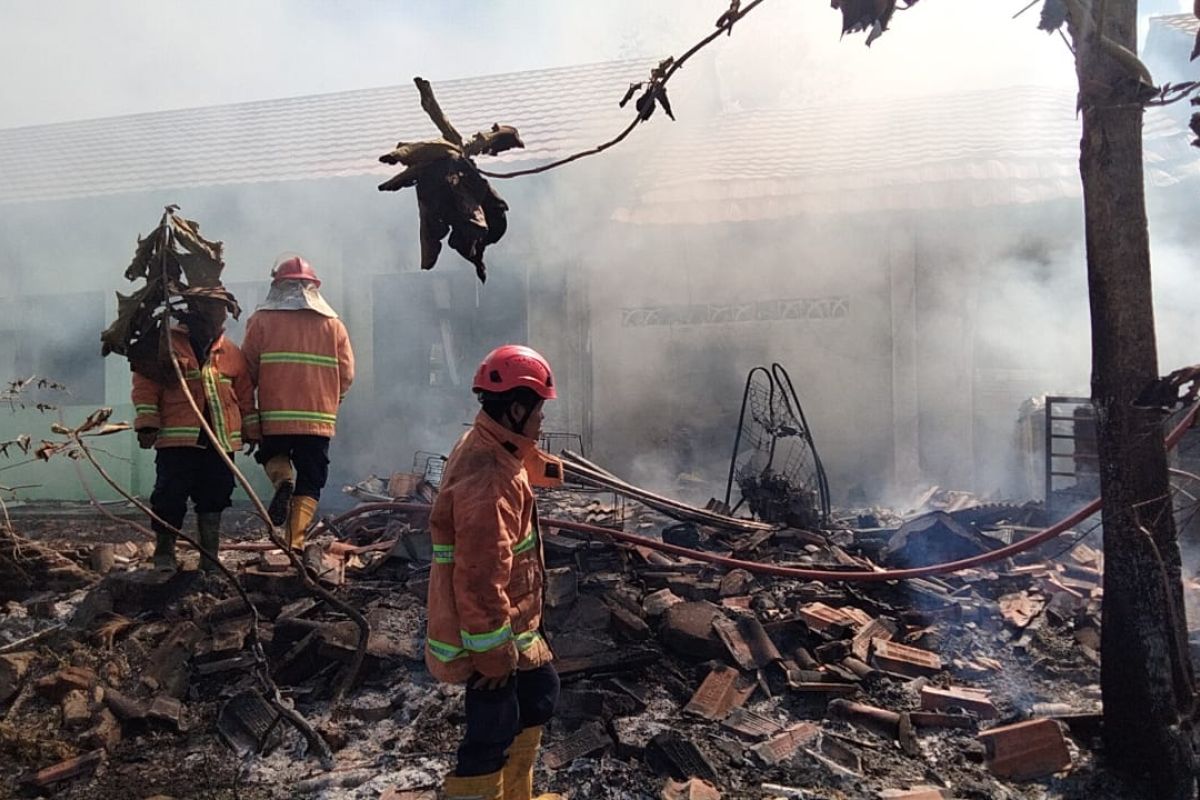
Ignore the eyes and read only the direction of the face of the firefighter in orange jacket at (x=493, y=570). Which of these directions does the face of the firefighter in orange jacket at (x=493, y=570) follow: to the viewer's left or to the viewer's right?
to the viewer's right

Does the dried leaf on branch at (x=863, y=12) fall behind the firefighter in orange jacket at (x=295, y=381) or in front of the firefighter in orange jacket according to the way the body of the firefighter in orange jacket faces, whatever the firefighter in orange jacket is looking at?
behind

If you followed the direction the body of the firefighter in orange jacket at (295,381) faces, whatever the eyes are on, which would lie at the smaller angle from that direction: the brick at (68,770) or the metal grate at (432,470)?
the metal grate

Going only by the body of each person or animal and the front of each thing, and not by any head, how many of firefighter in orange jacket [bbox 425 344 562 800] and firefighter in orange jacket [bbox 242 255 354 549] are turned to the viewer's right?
1

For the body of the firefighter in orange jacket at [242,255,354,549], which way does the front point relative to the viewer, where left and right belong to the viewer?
facing away from the viewer

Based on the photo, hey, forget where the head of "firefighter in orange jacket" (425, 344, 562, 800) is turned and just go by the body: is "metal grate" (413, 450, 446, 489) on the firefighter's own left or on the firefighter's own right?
on the firefighter's own left

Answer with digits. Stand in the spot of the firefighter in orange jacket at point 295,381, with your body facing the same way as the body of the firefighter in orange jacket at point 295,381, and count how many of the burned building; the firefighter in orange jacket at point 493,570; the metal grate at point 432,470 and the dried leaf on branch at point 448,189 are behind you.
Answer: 2

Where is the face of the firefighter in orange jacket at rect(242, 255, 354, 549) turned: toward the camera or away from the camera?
away from the camera
